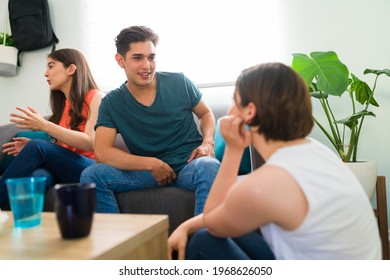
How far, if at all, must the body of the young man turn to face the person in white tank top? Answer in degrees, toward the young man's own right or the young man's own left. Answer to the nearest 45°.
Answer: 0° — they already face them

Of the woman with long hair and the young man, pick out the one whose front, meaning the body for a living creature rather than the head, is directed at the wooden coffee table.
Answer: the young man

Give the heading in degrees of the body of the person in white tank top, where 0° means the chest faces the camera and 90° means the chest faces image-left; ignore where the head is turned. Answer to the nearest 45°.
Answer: approximately 135°

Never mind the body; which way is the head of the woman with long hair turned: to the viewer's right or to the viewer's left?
to the viewer's left

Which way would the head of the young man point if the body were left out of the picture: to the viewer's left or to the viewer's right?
to the viewer's right

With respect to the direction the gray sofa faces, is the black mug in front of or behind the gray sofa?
in front

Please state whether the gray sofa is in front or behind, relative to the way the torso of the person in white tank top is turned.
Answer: in front

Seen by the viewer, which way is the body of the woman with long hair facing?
to the viewer's left

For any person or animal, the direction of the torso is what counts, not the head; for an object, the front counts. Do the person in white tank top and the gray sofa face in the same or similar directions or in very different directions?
very different directions

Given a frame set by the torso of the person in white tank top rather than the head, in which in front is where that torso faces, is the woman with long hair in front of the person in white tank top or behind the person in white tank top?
in front
